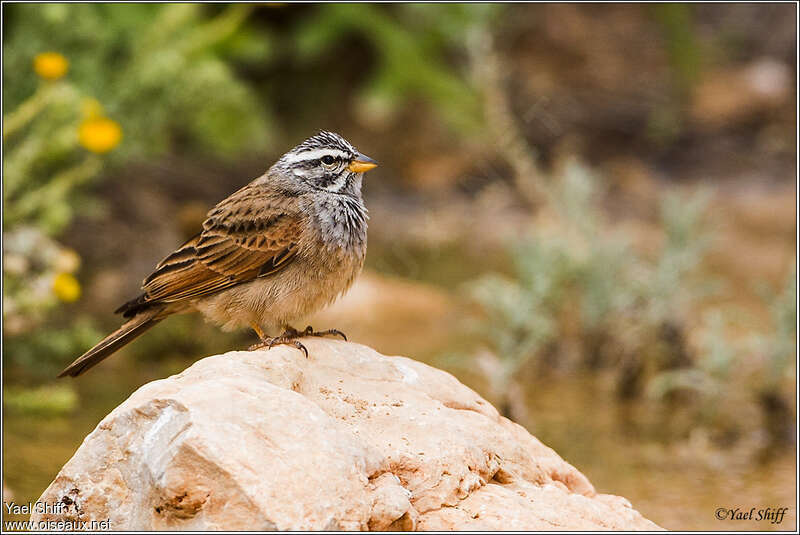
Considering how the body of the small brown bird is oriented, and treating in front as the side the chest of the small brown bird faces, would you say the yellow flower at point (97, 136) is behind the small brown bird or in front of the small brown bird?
behind

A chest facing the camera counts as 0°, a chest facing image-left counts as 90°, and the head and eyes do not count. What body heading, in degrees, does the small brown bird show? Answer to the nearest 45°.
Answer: approximately 270°

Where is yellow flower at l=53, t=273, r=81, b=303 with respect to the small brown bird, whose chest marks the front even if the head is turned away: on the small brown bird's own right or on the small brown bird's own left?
on the small brown bird's own left
